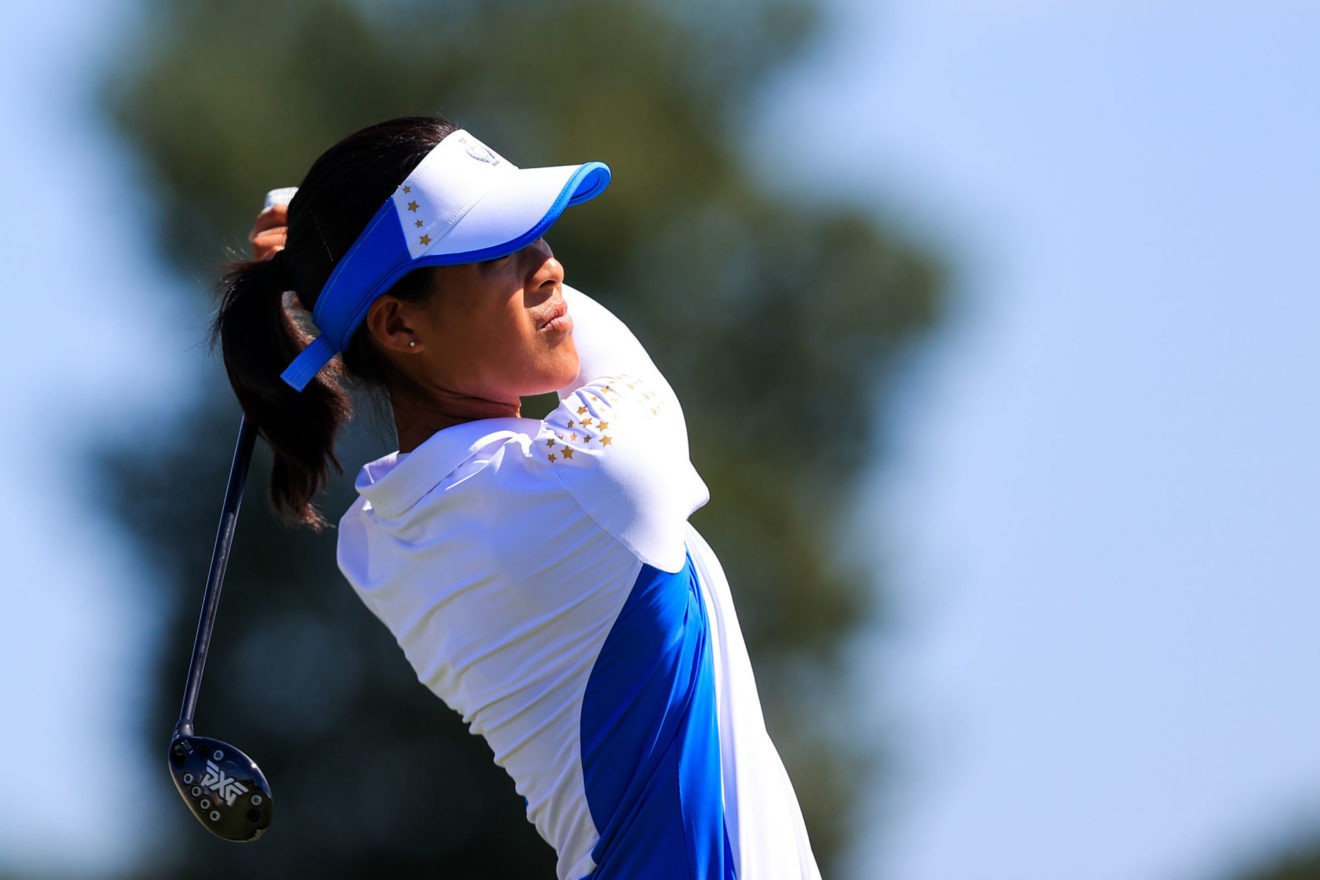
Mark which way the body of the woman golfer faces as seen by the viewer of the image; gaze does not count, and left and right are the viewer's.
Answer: facing away from the viewer and to the right of the viewer

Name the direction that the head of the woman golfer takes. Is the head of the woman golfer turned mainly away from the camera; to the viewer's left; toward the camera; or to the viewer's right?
to the viewer's right

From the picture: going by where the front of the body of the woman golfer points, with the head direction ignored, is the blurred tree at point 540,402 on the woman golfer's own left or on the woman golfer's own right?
on the woman golfer's own left
